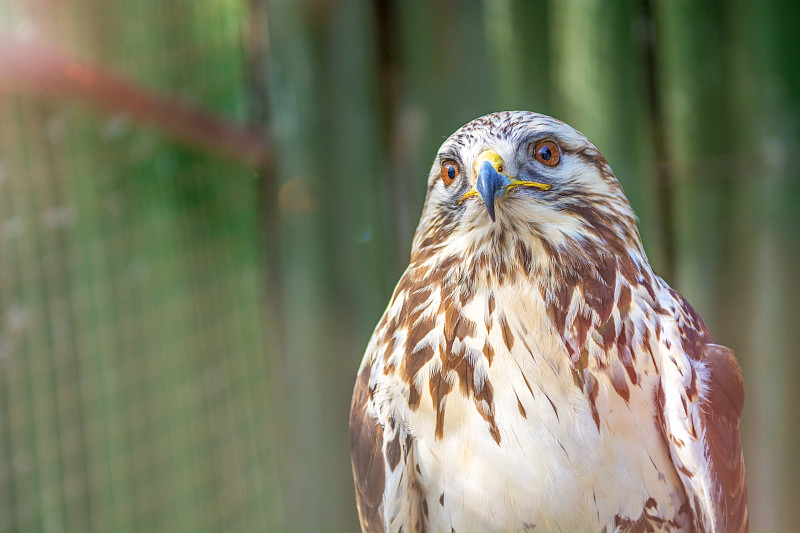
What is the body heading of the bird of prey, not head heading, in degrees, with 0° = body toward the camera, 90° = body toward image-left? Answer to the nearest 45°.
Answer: approximately 0°
